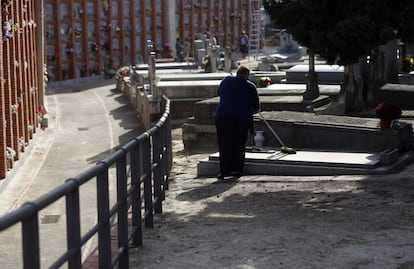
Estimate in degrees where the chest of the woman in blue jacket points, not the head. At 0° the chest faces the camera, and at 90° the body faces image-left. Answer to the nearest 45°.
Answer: approximately 225°

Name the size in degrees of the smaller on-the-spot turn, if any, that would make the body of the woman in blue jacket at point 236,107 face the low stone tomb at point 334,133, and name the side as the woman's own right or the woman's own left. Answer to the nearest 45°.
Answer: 0° — they already face it

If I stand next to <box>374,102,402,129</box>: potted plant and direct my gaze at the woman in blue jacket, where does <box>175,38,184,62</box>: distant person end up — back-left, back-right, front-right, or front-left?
back-right

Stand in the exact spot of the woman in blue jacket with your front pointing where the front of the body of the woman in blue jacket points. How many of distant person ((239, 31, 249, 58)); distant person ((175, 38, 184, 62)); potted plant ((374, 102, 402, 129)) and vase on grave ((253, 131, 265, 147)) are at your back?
0

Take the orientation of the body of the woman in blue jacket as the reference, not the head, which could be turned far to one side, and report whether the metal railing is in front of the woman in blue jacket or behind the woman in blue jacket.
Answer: behind

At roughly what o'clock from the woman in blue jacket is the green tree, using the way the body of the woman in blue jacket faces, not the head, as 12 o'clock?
The green tree is roughly at 12 o'clock from the woman in blue jacket.

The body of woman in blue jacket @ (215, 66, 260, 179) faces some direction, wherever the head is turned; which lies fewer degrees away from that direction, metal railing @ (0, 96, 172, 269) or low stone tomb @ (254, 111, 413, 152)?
the low stone tomb

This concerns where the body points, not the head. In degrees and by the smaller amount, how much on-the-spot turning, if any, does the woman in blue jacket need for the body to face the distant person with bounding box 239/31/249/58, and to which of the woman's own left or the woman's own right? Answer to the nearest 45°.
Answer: approximately 45° to the woman's own left

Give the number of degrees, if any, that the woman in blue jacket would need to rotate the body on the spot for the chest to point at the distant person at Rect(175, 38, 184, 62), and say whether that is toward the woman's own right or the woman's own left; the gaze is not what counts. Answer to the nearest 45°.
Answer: approximately 45° to the woman's own left

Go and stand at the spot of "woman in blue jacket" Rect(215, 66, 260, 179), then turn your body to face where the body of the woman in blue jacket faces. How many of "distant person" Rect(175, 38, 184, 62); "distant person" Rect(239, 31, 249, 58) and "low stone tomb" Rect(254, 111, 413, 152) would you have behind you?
0
